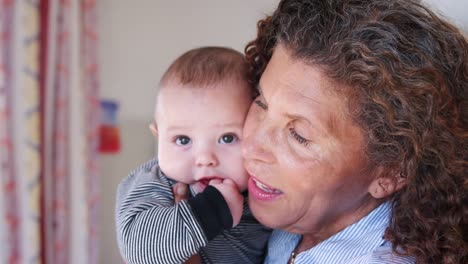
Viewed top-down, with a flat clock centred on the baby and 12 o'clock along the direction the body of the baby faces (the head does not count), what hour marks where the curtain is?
The curtain is roughly at 5 o'clock from the baby.

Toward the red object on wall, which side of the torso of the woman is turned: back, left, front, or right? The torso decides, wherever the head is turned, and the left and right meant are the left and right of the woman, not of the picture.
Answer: right

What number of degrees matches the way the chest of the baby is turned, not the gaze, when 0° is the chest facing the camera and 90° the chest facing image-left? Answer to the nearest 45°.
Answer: approximately 0°

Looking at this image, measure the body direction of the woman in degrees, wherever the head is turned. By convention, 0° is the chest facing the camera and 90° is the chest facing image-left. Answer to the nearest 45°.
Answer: approximately 45°

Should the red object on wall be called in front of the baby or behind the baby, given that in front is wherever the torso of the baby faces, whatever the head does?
behind

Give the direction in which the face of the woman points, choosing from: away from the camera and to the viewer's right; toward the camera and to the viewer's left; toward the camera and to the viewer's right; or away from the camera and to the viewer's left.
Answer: toward the camera and to the viewer's left

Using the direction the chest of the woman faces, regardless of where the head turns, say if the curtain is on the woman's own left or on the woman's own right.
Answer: on the woman's own right
